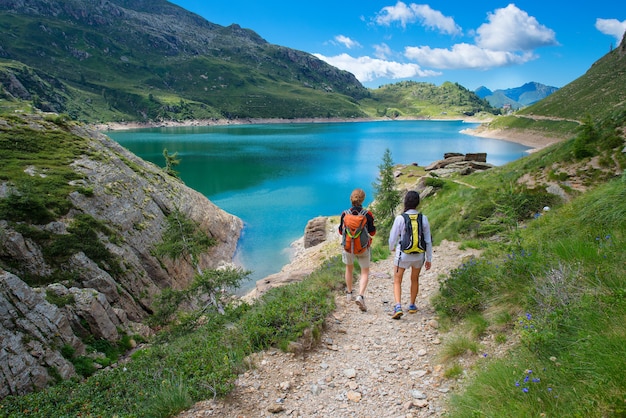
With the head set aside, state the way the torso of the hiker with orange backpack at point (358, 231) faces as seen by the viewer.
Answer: away from the camera

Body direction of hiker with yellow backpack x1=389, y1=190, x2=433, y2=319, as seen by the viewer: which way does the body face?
away from the camera

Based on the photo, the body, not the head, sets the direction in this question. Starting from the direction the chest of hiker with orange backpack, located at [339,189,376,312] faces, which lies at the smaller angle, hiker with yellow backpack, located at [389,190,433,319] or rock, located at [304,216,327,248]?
the rock

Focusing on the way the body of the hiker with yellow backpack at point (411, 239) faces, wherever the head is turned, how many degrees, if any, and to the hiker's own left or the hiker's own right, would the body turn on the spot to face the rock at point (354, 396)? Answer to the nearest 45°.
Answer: approximately 180°

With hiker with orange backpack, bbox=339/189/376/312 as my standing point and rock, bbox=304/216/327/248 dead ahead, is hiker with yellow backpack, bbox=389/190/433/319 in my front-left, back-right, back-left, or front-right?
back-right

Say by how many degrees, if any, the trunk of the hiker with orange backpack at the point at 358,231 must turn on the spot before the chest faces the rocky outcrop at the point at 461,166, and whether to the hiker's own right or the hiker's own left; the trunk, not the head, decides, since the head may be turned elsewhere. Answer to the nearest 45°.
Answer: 0° — they already face it

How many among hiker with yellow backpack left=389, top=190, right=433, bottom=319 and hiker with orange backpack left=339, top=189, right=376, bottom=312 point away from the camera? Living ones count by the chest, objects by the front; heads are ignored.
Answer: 2
